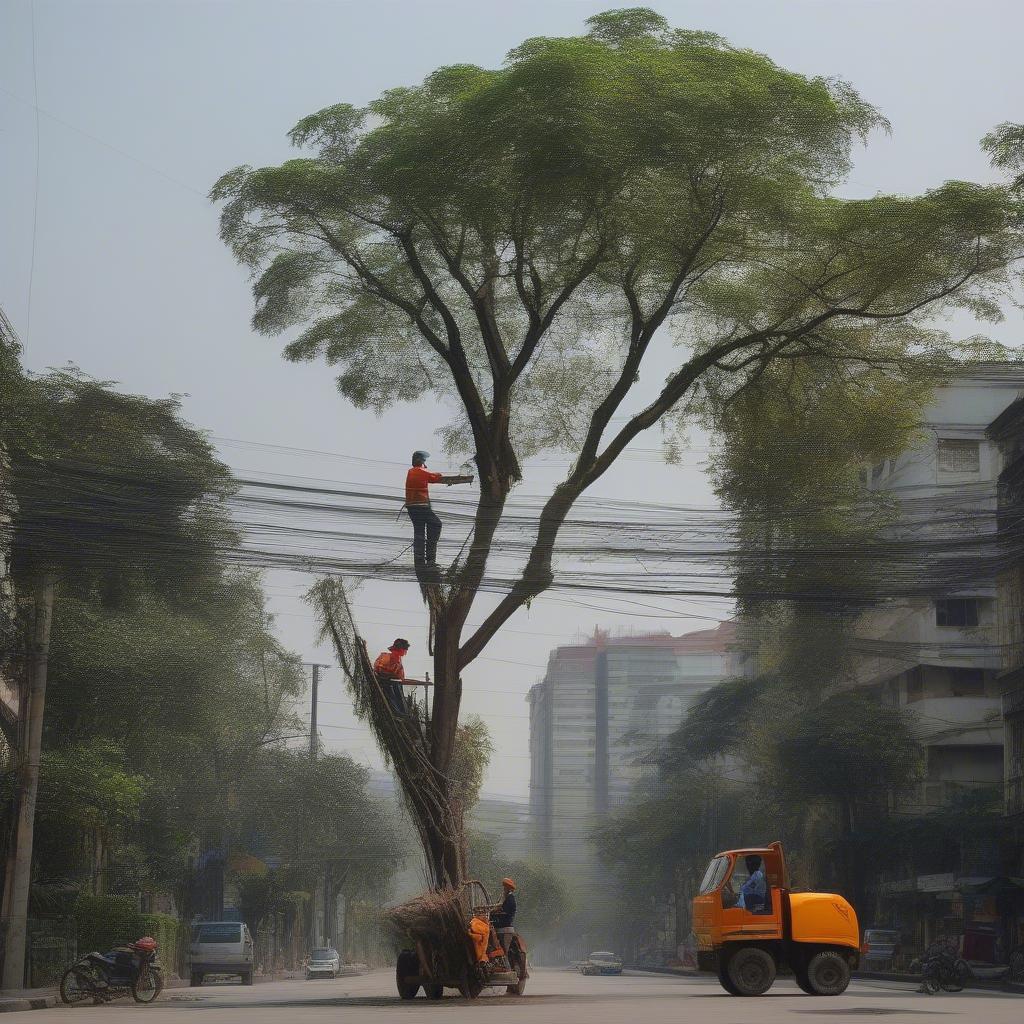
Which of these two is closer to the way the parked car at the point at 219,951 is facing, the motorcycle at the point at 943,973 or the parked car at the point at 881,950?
the parked car

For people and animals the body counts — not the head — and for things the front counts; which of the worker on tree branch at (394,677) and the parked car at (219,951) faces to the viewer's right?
the worker on tree branch

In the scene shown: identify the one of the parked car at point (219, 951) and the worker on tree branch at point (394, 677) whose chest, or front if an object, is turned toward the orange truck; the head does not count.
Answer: the worker on tree branch

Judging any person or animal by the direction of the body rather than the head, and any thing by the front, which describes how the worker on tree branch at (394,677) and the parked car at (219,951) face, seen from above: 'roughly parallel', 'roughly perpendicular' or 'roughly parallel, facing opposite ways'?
roughly perpendicular

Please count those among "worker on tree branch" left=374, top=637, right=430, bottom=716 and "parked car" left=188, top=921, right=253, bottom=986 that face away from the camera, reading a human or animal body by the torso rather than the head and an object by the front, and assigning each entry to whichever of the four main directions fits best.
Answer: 1

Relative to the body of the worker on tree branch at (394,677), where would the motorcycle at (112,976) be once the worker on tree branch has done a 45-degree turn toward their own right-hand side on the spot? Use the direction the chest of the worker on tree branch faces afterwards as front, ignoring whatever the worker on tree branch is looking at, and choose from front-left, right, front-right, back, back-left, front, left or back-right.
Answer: back

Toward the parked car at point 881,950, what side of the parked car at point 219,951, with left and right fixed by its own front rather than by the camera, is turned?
right

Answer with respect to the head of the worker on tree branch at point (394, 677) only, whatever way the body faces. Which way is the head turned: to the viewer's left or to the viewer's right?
to the viewer's right

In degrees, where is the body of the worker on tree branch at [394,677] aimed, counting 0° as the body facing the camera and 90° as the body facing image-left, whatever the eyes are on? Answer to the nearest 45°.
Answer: approximately 270°

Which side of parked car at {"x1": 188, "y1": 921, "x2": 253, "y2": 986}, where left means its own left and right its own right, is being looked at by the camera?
back
